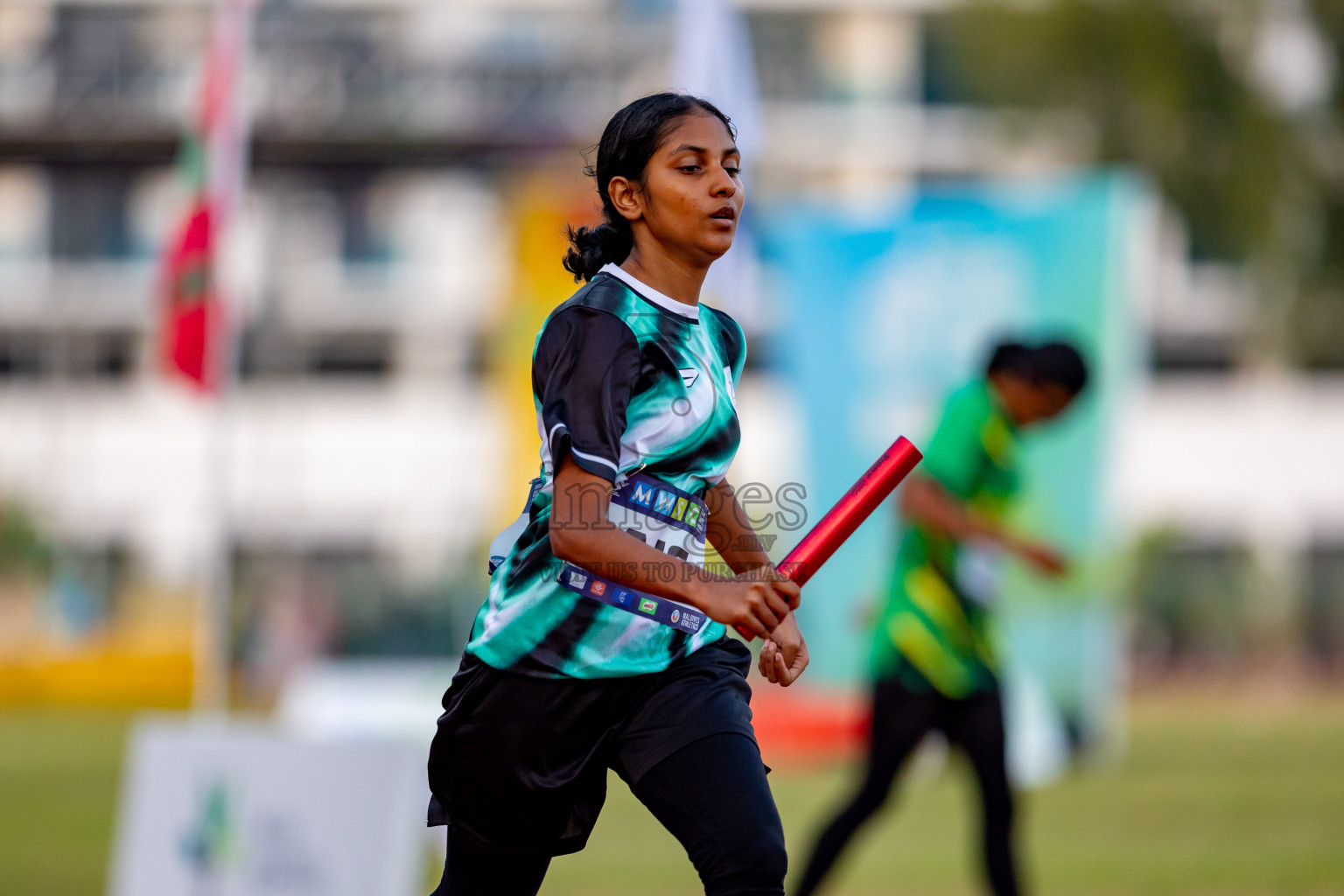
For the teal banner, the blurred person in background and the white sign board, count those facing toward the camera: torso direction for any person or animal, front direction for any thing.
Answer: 2

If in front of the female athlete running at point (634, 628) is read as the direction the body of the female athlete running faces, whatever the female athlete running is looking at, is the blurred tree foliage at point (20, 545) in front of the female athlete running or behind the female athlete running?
behind

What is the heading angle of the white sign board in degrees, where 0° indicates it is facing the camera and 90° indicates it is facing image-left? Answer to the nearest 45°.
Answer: approximately 0°

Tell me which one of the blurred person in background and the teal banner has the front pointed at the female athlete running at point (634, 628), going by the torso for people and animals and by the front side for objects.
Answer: the teal banner

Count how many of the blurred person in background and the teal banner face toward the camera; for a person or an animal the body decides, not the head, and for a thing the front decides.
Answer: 1

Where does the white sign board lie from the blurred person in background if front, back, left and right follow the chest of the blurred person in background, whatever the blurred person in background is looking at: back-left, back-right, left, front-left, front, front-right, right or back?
back

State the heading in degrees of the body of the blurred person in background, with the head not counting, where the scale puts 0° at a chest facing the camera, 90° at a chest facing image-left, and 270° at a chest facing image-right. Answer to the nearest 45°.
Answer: approximately 270°
